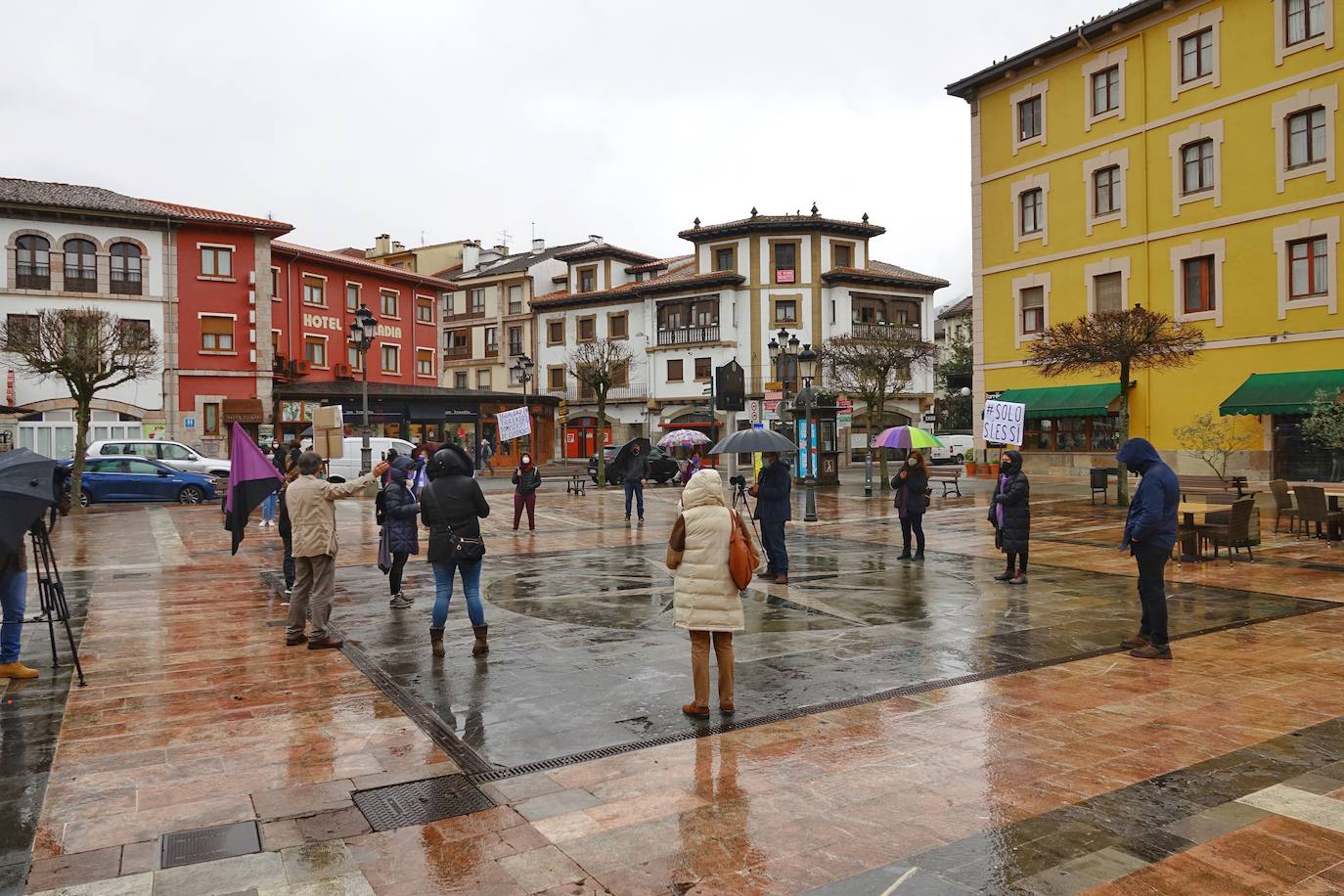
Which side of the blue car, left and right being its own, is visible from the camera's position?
right

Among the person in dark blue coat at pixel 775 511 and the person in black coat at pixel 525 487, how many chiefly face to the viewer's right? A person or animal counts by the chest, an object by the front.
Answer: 0

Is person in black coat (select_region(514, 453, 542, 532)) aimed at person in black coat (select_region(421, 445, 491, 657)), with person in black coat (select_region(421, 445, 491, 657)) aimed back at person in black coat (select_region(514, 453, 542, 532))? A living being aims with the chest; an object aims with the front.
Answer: yes

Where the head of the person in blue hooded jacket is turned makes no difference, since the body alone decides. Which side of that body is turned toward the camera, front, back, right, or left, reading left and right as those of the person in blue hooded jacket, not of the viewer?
left

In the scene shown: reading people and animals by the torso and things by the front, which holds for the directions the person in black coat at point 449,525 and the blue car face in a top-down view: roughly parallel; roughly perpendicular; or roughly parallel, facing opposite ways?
roughly perpendicular

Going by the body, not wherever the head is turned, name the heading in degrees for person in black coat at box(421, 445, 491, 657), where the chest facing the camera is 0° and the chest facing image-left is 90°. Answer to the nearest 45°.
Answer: approximately 180°

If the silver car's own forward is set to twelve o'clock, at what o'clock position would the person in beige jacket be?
The person in beige jacket is roughly at 3 o'clock from the silver car.

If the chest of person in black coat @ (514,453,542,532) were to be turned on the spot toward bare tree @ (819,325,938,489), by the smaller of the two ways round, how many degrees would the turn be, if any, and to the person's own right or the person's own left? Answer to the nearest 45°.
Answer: approximately 135° to the person's own left

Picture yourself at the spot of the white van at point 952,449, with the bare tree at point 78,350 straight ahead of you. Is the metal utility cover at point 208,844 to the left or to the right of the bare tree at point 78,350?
left

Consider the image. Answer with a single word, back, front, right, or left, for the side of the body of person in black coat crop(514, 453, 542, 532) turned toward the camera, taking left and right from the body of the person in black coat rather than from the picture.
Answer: front

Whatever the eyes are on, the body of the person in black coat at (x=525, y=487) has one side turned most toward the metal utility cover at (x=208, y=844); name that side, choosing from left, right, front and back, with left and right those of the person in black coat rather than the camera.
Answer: front

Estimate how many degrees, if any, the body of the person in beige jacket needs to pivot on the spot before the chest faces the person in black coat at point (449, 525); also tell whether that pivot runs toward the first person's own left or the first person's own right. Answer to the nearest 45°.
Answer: approximately 90° to the first person's own right

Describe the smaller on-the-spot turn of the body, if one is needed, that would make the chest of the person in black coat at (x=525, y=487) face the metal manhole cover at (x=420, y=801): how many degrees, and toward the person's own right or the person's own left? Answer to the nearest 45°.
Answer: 0° — they already face it

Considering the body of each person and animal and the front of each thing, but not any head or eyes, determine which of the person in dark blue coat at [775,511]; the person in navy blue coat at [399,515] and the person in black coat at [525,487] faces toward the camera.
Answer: the person in black coat at [525,487]

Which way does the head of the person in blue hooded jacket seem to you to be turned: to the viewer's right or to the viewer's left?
to the viewer's left

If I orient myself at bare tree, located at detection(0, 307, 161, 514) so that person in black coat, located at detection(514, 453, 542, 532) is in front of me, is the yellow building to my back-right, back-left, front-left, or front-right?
front-left

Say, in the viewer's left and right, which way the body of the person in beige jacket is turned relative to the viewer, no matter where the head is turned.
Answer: facing away from the viewer and to the right of the viewer

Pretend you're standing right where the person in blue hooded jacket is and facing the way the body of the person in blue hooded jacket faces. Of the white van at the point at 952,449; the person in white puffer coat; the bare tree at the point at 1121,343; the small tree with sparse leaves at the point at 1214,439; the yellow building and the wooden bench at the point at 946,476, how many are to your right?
5

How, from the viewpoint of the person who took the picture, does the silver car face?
facing to the right of the viewer

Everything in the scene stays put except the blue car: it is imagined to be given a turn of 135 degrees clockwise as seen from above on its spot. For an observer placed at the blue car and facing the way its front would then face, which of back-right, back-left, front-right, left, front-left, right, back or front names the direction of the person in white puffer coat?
front-left
